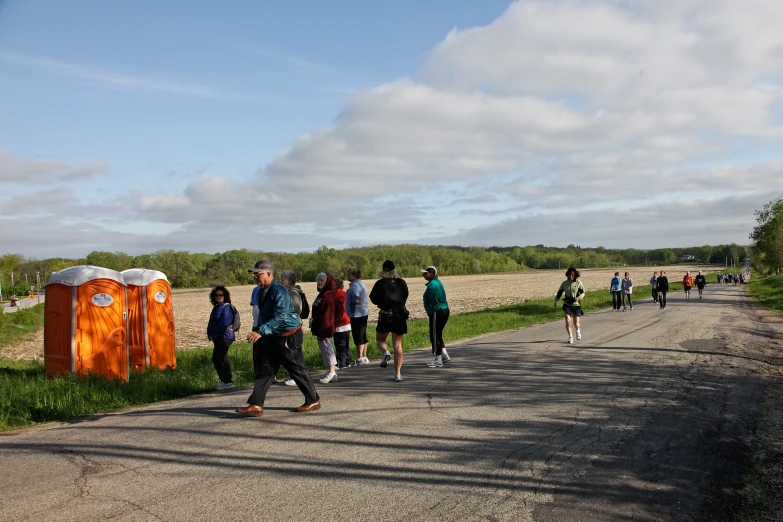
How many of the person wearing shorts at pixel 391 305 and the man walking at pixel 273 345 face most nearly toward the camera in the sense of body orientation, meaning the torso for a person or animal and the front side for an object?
0

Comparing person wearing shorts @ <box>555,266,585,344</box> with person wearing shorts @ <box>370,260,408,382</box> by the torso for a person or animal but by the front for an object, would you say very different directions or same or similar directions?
very different directions

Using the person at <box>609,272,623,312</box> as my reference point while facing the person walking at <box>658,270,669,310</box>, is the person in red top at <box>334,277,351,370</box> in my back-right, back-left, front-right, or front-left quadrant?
back-right

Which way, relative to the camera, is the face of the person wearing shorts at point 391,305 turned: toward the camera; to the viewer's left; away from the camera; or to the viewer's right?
away from the camera

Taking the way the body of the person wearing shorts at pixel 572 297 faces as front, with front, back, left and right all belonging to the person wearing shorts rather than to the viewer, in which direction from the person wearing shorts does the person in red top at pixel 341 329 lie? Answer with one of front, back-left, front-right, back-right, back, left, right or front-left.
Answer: front-right

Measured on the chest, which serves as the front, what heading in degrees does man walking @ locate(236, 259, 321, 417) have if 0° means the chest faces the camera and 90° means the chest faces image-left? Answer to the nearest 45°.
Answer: approximately 90°

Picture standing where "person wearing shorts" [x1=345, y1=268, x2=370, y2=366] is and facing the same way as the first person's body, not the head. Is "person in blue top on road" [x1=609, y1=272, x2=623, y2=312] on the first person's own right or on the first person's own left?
on the first person's own right

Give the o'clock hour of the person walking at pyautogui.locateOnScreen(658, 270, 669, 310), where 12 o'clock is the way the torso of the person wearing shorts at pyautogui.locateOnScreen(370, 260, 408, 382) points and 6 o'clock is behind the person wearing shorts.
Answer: The person walking is roughly at 1 o'clock from the person wearing shorts.

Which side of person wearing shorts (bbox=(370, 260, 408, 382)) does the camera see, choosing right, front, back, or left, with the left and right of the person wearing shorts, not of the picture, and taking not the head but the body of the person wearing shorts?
back
